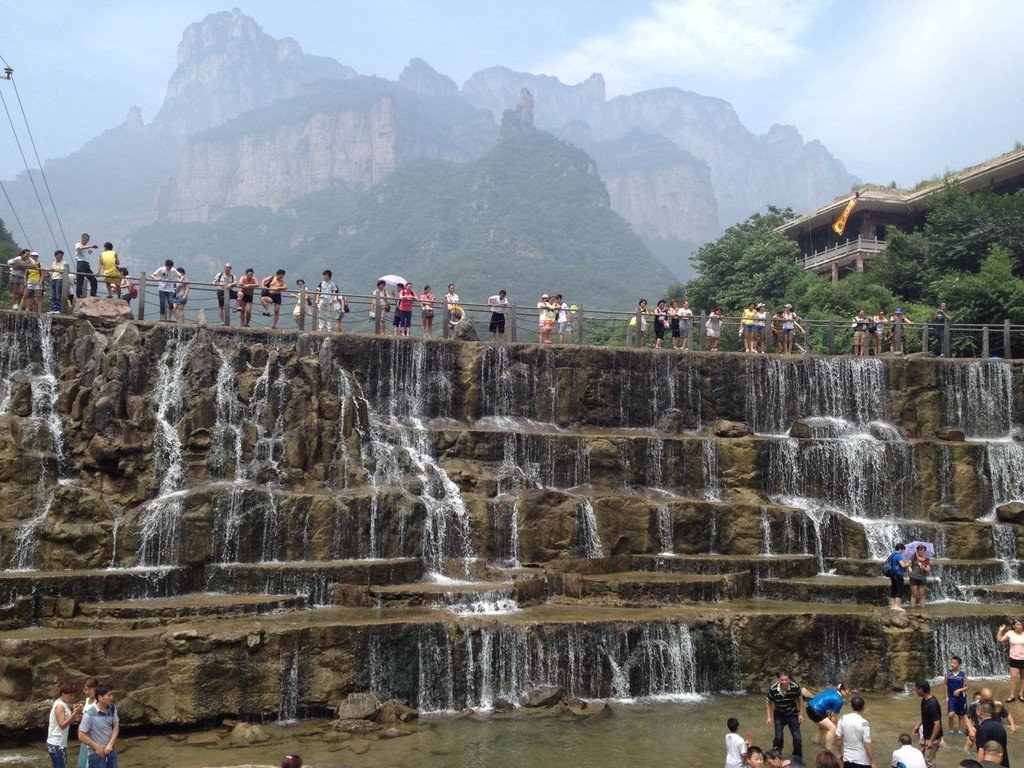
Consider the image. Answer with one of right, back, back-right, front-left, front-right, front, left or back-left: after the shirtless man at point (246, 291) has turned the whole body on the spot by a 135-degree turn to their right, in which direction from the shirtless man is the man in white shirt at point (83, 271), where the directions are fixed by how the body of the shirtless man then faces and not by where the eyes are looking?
front-left

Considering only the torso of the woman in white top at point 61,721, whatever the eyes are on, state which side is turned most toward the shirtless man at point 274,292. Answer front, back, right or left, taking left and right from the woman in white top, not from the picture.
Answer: left

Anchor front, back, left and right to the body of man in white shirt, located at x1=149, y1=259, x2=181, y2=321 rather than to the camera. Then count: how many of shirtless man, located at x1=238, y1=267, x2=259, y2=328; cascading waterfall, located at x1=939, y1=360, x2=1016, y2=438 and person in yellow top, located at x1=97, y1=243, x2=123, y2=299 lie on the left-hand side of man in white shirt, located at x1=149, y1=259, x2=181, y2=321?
2

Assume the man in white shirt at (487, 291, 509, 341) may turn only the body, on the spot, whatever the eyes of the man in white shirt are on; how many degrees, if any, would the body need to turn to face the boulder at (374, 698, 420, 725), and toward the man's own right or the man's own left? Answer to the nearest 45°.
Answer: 0° — they already face it

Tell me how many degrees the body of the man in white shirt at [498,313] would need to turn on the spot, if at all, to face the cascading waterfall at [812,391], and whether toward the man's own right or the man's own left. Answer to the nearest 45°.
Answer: approximately 90° to the man's own left

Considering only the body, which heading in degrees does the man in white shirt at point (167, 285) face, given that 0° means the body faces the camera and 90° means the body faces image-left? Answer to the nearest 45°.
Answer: approximately 0°

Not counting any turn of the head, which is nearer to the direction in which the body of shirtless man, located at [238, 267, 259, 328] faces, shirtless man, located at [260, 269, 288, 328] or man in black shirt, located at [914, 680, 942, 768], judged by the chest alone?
the man in black shirt

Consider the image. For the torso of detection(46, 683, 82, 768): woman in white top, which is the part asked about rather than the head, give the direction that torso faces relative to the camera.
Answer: to the viewer's right

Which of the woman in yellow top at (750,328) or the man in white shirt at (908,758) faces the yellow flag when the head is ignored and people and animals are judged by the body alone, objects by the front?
the man in white shirt

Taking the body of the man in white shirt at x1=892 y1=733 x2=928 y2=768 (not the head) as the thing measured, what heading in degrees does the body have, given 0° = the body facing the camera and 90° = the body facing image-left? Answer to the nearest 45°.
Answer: approximately 180°

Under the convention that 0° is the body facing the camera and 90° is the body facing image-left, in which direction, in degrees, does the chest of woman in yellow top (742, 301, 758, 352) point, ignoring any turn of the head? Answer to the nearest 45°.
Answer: approximately 0°
